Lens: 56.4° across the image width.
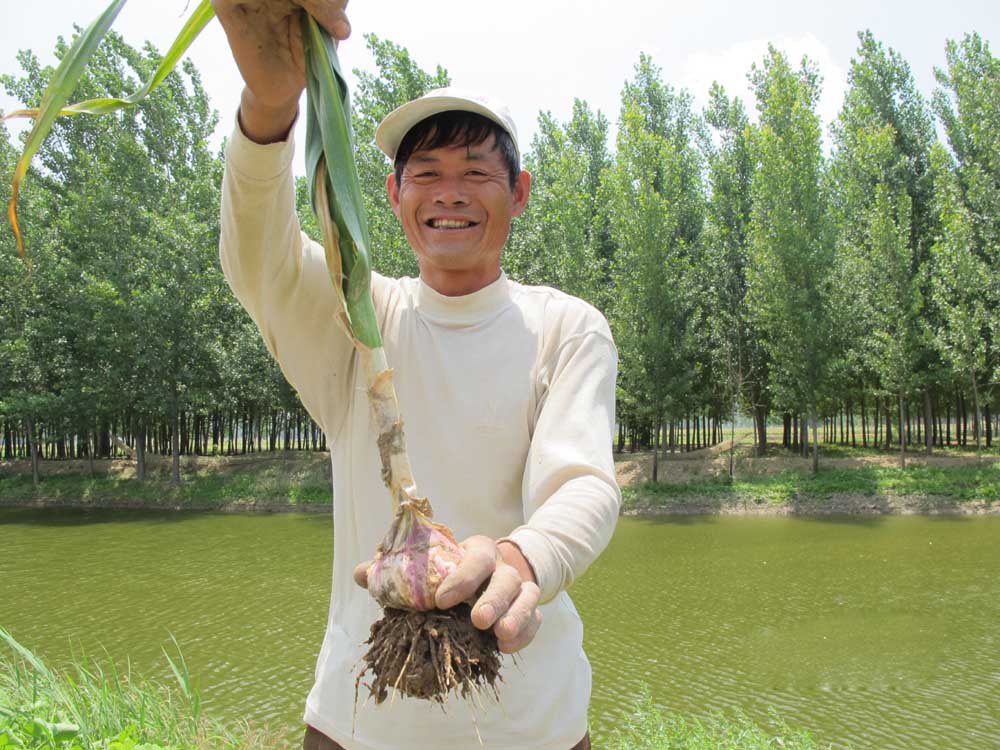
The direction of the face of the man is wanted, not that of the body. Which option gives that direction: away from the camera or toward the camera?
toward the camera

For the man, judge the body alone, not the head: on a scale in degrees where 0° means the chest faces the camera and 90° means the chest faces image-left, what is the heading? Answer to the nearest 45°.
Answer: approximately 0°

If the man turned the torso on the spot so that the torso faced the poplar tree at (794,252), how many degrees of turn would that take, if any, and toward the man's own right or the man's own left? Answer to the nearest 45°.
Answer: approximately 135° to the man's own left
